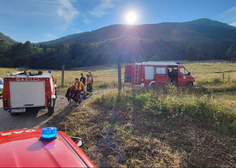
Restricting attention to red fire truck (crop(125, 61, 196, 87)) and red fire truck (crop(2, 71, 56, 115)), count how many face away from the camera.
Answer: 1

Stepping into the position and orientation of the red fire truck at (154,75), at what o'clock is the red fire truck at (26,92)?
the red fire truck at (26,92) is roughly at 4 o'clock from the red fire truck at (154,75).

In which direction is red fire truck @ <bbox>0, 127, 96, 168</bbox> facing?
away from the camera

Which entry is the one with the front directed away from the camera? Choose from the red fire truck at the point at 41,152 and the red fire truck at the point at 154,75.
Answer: the red fire truck at the point at 41,152

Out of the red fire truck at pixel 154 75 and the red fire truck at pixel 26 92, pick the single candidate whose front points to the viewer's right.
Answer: the red fire truck at pixel 154 75

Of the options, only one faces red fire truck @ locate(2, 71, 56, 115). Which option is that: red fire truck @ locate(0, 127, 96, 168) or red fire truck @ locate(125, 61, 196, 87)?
red fire truck @ locate(0, 127, 96, 168)

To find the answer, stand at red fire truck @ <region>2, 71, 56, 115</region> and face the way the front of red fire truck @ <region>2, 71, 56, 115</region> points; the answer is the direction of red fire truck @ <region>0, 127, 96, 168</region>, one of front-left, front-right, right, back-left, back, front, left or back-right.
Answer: back

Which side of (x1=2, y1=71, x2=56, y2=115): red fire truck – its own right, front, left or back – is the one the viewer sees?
back

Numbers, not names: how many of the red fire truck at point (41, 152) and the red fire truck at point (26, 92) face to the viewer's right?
0

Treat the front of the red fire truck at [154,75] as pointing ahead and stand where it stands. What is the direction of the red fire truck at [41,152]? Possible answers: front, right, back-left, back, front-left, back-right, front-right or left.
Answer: right

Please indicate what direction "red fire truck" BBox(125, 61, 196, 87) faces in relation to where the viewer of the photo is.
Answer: facing to the right of the viewer

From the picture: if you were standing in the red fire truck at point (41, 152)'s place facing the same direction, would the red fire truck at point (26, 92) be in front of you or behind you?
in front
